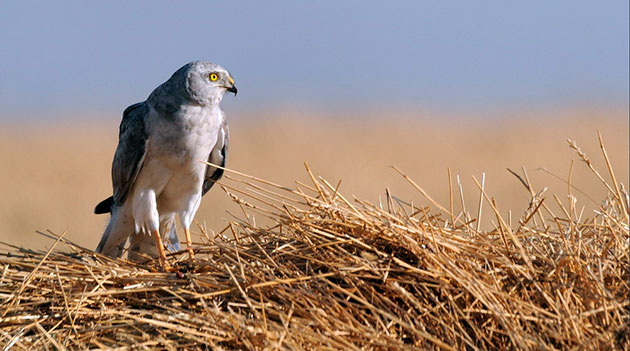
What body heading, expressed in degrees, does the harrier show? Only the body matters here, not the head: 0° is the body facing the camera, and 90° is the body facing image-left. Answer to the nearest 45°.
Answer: approximately 315°
